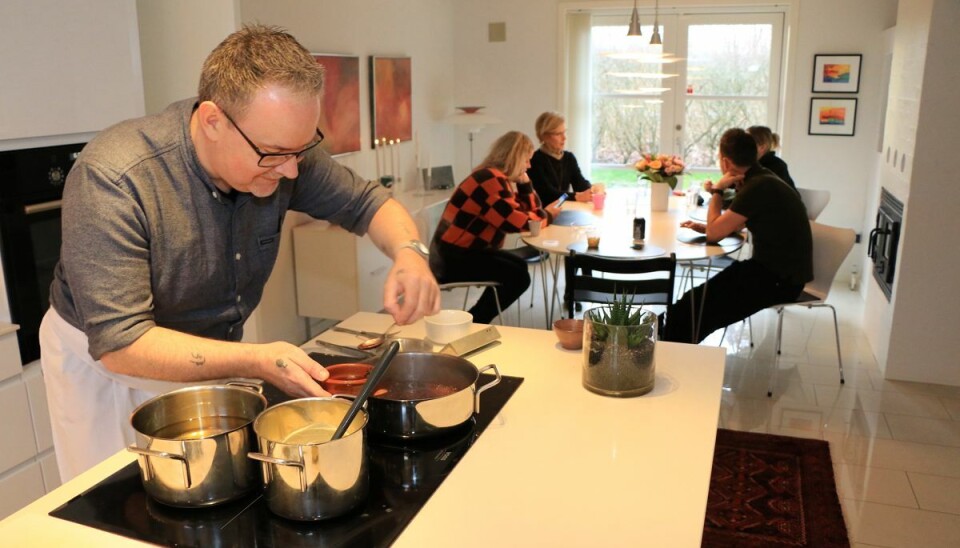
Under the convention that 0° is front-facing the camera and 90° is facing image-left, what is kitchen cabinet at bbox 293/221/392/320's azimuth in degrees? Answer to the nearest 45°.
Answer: approximately 315°

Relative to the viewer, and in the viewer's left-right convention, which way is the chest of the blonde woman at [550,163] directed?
facing the viewer and to the right of the viewer

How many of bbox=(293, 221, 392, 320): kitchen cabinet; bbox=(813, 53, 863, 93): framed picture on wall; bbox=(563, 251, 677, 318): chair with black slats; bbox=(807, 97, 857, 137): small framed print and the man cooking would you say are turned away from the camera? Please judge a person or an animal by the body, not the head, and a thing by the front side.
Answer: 1

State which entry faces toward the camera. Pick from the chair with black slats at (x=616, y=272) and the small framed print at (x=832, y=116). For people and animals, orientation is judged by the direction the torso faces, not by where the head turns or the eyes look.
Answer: the small framed print

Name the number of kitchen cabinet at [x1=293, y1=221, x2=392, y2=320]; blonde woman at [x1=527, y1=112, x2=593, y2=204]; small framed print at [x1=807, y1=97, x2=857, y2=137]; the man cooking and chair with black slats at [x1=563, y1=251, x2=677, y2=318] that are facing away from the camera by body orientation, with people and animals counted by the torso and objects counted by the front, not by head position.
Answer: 1

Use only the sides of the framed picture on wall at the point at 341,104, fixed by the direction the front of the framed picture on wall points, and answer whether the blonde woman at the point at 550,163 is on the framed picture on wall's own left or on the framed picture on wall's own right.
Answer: on the framed picture on wall's own left

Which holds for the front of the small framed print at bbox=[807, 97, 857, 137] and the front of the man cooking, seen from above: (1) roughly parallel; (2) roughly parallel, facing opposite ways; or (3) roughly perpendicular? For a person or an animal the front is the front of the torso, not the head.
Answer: roughly perpendicular

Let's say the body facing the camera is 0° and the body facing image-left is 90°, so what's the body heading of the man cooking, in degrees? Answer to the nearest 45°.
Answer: approximately 315°

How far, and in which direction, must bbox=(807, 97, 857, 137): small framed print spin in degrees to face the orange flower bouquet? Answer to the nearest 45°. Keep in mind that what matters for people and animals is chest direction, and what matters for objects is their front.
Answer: approximately 45° to its right

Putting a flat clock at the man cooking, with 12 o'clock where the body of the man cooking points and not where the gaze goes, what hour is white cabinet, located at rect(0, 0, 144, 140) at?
The white cabinet is roughly at 7 o'clock from the man cooking.

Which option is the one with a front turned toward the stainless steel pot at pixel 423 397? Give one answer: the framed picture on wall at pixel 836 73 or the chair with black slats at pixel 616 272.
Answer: the framed picture on wall

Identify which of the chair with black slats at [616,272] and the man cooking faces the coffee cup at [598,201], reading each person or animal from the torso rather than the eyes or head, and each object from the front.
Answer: the chair with black slats

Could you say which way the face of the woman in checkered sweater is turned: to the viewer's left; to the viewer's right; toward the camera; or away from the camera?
to the viewer's right

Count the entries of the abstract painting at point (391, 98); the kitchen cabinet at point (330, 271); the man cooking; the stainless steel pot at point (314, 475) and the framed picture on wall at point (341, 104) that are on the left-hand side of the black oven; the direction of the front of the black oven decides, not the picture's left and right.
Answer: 3

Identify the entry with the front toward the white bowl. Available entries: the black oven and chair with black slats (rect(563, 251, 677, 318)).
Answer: the black oven

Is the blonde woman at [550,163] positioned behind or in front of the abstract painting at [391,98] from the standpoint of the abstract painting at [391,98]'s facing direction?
in front

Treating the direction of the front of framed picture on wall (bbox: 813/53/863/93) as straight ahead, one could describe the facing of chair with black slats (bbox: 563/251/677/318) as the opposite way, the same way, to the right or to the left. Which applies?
the opposite way

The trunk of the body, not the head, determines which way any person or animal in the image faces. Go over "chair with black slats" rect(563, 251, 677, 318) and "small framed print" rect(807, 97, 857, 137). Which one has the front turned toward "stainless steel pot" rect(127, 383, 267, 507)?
the small framed print

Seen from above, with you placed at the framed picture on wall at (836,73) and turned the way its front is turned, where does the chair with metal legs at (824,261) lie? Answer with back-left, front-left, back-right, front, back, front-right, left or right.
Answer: front

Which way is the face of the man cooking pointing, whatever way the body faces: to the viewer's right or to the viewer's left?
to the viewer's right

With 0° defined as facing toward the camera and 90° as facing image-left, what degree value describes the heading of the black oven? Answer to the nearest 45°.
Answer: approximately 315°

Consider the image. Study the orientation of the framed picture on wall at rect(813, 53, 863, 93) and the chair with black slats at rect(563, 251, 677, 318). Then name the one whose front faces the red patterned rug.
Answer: the framed picture on wall
